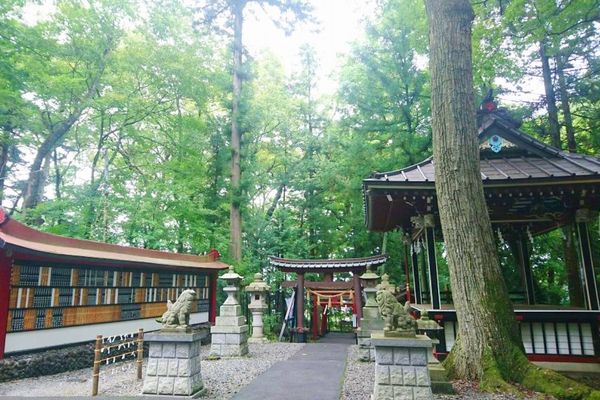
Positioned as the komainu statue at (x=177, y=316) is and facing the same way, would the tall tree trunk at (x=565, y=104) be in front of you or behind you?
in front

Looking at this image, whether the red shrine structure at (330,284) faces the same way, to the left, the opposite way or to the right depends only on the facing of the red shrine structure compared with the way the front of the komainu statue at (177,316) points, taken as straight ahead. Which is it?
to the right

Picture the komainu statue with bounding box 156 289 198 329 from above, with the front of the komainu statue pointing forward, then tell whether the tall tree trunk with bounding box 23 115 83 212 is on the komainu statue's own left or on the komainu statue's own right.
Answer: on the komainu statue's own left

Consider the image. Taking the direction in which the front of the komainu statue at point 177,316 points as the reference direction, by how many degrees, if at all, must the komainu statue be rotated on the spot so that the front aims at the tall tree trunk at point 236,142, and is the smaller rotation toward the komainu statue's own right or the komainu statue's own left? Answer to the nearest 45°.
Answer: approximately 90° to the komainu statue's own left

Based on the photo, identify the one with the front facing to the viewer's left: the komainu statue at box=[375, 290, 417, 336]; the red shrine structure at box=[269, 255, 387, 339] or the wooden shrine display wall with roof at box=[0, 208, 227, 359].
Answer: the komainu statue

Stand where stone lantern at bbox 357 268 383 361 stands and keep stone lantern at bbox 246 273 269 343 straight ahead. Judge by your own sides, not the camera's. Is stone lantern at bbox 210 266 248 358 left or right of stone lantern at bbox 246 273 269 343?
left

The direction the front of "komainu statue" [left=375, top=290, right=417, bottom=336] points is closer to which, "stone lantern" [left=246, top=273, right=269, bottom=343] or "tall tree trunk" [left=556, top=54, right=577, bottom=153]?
the stone lantern

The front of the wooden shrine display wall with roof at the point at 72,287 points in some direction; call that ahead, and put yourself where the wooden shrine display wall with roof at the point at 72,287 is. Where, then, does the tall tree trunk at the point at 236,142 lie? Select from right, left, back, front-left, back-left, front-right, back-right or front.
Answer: left

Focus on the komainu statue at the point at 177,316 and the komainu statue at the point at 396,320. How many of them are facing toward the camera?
0

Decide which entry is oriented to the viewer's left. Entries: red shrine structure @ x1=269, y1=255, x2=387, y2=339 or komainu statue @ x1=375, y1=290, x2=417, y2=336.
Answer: the komainu statue

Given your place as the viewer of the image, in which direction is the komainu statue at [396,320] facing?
facing to the left of the viewer

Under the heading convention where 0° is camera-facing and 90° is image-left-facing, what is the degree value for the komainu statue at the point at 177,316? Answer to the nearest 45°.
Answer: approximately 270°

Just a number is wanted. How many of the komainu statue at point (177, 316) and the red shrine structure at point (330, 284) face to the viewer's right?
1

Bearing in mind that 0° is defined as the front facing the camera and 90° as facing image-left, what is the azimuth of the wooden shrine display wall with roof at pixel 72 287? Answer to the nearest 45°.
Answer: approximately 315°
